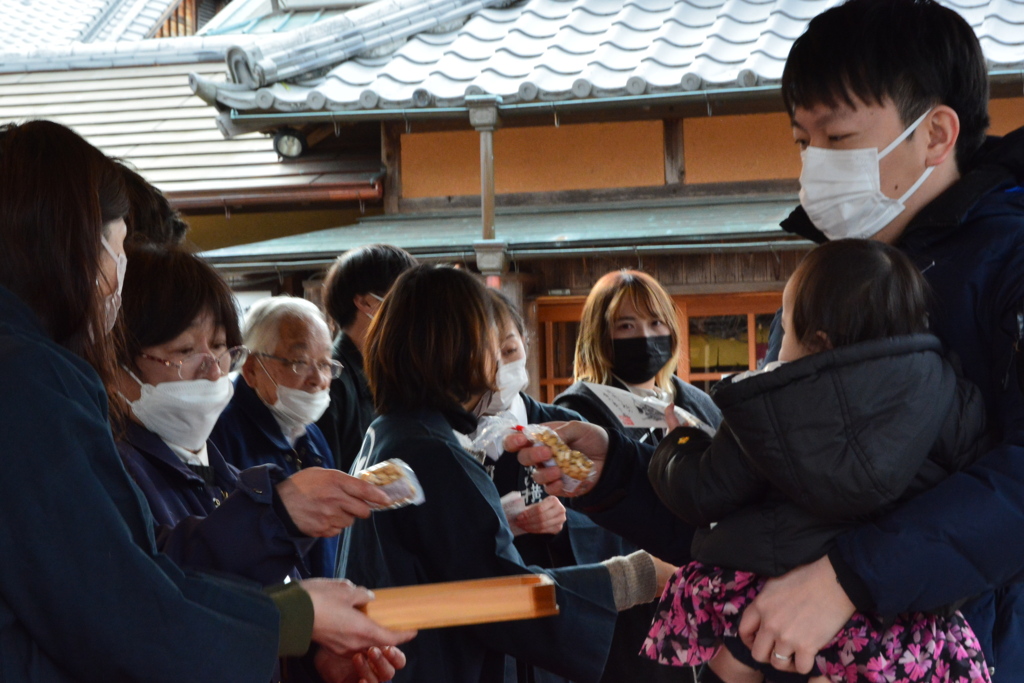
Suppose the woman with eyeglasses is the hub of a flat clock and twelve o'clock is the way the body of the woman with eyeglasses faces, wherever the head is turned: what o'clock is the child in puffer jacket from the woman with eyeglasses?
The child in puffer jacket is roughly at 12 o'clock from the woman with eyeglasses.

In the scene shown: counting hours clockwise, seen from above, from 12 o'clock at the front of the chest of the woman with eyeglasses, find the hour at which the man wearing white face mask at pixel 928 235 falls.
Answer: The man wearing white face mask is roughly at 12 o'clock from the woman with eyeglasses.

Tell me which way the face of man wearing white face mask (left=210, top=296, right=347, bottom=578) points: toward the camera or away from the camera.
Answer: toward the camera

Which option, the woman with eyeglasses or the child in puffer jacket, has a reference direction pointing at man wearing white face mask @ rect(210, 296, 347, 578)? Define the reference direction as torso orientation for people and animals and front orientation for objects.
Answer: the child in puffer jacket

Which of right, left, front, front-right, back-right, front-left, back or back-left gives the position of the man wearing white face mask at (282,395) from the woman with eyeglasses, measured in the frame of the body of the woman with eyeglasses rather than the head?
back-left

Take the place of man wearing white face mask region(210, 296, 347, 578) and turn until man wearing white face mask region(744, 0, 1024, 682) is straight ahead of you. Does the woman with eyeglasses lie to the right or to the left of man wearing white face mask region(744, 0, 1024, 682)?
right

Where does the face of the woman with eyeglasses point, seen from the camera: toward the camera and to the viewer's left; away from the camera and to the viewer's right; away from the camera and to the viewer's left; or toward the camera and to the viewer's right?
toward the camera and to the viewer's right

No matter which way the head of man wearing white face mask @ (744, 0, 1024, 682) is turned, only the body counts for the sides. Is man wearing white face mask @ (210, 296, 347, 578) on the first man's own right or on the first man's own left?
on the first man's own right

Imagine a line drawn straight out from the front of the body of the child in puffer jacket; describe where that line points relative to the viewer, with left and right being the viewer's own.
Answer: facing away from the viewer and to the left of the viewer

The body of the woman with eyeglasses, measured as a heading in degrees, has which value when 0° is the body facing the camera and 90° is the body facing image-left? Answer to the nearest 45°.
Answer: approximately 315°

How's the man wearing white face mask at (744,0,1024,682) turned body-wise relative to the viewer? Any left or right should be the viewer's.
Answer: facing the viewer and to the left of the viewer

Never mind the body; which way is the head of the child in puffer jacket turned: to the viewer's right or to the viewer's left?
to the viewer's left

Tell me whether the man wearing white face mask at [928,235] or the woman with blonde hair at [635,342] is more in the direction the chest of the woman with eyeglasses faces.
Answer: the man wearing white face mask

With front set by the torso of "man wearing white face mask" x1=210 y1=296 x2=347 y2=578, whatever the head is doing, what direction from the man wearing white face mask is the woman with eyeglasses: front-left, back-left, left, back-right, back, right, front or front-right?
front-right

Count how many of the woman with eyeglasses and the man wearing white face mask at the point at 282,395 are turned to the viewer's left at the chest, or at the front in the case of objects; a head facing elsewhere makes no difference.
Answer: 0

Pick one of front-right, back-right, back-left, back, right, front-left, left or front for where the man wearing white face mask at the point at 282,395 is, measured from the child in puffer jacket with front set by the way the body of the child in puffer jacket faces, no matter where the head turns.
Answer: front
